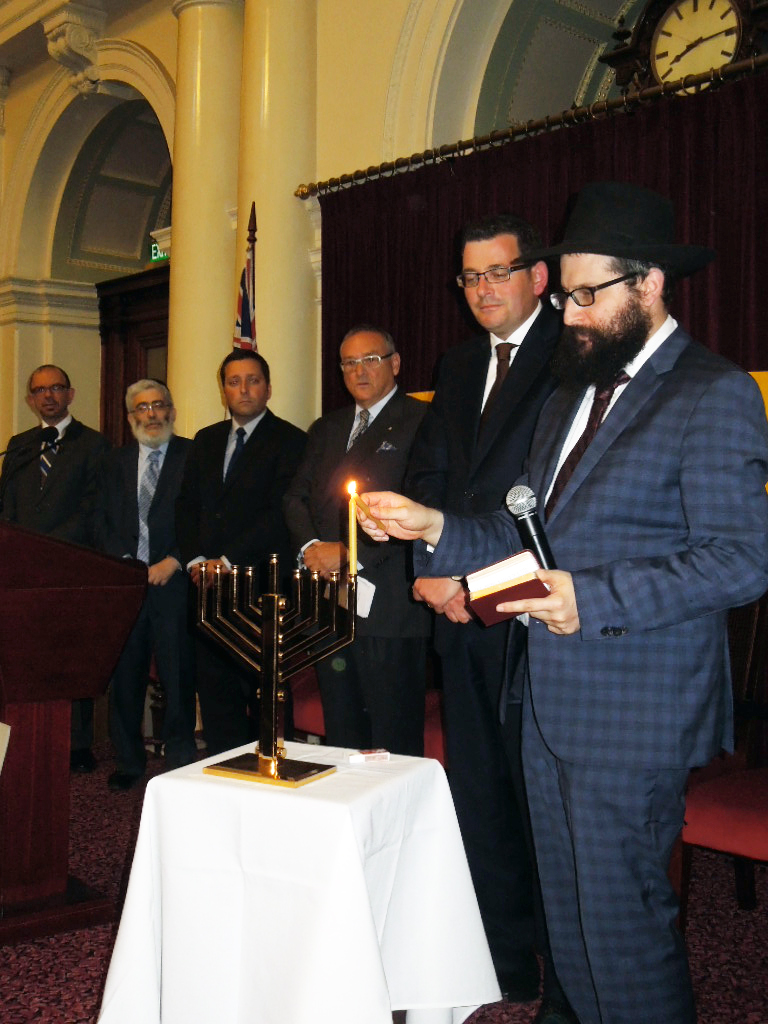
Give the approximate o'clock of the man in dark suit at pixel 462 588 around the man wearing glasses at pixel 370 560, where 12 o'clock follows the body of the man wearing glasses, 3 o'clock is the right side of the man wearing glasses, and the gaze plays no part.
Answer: The man in dark suit is roughly at 10 o'clock from the man wearing glasses.

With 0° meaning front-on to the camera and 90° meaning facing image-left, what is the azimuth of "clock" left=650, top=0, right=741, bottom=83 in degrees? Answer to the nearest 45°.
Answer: approximately 45°

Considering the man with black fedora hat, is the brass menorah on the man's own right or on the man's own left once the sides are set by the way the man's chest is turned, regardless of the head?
on the man's own right

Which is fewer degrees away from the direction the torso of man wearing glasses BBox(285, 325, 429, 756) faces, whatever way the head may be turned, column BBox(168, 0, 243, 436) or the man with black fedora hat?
the man with black fedora hat

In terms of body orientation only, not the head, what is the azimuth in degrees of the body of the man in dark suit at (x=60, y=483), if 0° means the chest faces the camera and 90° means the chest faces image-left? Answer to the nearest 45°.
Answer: approximately 0°

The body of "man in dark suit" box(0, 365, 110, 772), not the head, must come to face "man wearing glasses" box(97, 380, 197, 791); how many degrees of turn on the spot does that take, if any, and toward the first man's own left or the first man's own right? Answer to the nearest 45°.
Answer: approximately 45° to the first man's own left

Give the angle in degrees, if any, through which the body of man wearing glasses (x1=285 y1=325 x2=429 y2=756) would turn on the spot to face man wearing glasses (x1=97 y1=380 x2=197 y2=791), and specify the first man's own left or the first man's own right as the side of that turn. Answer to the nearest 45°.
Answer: approximately 90° to the first man's own right
